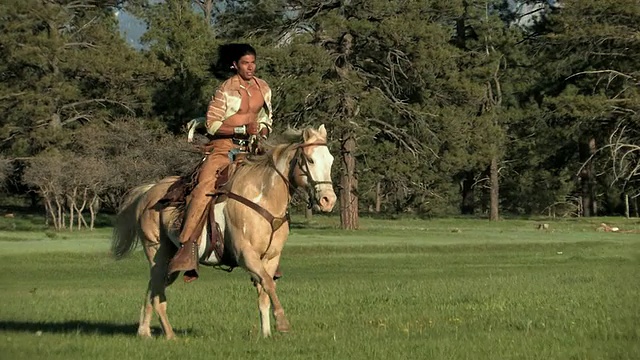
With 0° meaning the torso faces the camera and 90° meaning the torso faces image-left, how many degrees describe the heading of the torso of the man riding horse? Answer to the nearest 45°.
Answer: approximately 315°
